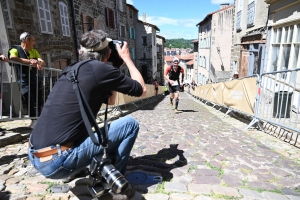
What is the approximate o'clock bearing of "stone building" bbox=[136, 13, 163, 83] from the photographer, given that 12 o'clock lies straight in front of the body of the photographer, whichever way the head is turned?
The stone building is roughly at 11 o'clock from the photographer.

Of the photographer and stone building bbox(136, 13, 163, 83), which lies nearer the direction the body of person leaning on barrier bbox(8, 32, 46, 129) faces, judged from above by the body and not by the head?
the photographer

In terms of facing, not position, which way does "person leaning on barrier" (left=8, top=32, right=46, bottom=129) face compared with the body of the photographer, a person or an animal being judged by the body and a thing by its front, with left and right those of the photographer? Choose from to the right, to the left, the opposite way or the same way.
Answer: to the right

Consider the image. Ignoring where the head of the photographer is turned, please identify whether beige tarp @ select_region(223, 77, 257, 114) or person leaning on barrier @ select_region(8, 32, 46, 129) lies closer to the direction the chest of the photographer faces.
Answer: the beige tarp

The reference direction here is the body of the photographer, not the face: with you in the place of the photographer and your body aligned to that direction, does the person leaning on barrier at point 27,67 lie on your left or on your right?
on your left

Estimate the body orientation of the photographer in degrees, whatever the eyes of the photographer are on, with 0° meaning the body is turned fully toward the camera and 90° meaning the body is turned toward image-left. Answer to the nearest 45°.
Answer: approximately 225°

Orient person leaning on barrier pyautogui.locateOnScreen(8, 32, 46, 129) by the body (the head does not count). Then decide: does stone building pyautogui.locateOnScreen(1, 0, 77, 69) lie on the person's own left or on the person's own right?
on the person's own left

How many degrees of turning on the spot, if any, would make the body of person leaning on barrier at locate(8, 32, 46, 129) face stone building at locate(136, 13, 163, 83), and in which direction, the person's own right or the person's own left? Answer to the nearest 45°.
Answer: approximately 90° to the person's own left

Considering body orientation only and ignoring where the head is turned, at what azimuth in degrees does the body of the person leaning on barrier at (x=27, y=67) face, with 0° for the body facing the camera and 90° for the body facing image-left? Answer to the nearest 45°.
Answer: approximately 315°
